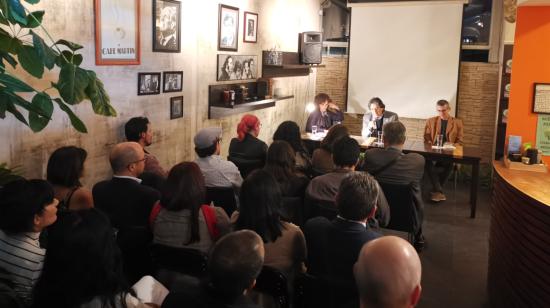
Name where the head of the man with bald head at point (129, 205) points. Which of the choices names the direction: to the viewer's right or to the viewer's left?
to the viewer's right

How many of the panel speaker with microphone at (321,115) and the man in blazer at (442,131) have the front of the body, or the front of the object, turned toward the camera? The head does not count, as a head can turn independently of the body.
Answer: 2

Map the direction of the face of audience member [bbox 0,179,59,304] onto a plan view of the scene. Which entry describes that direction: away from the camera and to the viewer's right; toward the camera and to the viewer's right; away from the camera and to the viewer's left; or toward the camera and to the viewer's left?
away from the camera and to the viewer's right

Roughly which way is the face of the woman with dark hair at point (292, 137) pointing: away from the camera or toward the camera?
away from the camera

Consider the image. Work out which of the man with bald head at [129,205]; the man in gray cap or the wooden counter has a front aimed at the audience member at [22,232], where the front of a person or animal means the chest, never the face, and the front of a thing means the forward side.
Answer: the wooden counter

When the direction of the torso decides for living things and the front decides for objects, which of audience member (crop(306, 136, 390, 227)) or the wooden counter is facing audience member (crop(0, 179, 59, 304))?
the wooden counter

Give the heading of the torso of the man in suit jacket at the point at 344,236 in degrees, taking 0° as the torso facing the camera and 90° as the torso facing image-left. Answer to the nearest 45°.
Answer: approximately 180°

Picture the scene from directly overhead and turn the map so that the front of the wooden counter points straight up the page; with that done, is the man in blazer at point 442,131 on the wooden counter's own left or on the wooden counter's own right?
on the wooden counter's own right

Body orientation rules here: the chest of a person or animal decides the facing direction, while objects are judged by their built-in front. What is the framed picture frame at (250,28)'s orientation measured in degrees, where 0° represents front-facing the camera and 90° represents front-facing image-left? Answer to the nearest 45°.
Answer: approximately 315°

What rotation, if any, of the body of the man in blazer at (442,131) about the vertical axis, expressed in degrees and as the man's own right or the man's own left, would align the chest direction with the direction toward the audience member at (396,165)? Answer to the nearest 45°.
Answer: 0° — they already face them
